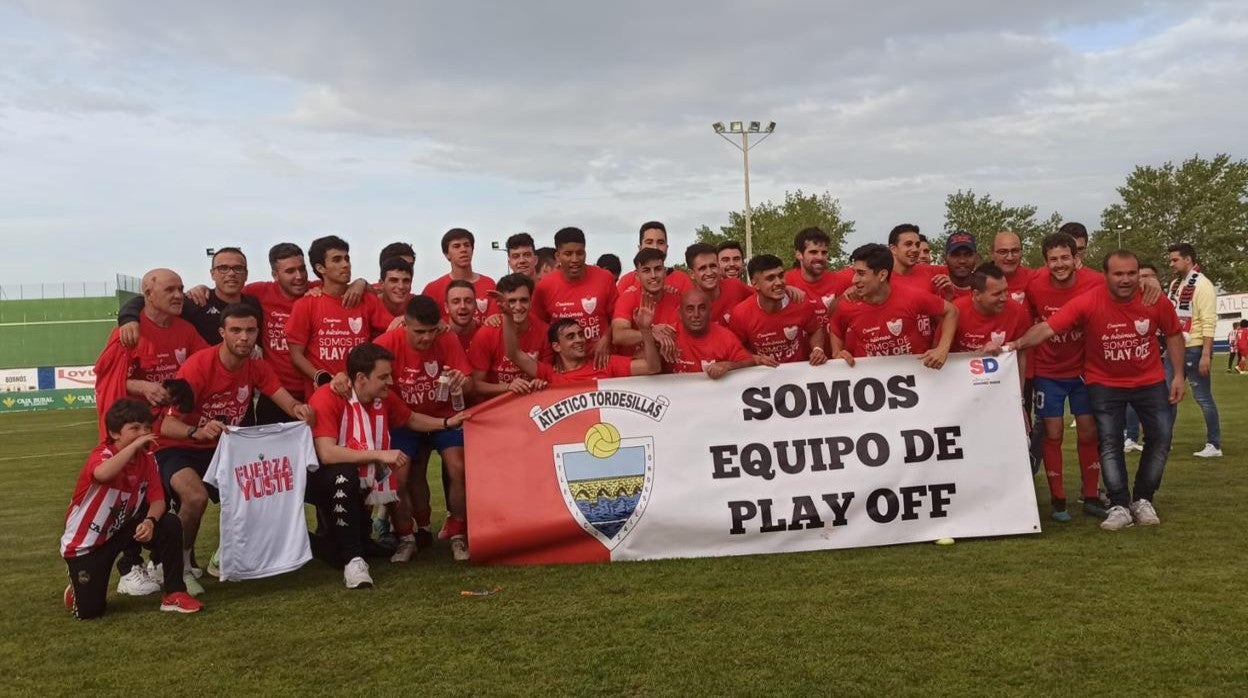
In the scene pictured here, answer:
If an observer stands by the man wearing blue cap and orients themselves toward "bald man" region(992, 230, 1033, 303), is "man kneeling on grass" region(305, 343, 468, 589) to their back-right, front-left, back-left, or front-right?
back-right

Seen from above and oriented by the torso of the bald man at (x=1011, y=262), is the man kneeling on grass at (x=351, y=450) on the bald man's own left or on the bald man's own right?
on the bald man's own right

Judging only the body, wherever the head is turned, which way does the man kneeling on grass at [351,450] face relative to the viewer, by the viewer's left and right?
facing the viewer and to the right of the viewer

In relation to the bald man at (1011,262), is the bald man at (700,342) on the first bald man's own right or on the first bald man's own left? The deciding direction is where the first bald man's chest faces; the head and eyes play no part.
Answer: on the first bald man's own right

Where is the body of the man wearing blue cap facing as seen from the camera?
toward the camera

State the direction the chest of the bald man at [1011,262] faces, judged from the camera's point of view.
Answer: toward the camera

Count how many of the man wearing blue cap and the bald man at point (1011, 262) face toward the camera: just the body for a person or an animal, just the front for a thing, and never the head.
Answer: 2

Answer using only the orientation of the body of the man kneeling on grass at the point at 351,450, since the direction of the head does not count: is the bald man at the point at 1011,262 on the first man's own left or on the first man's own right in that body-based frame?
on the first man's own left
